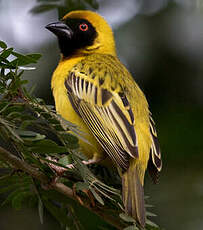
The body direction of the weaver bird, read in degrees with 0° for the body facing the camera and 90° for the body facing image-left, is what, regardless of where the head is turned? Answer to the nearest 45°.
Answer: approximately 135°
